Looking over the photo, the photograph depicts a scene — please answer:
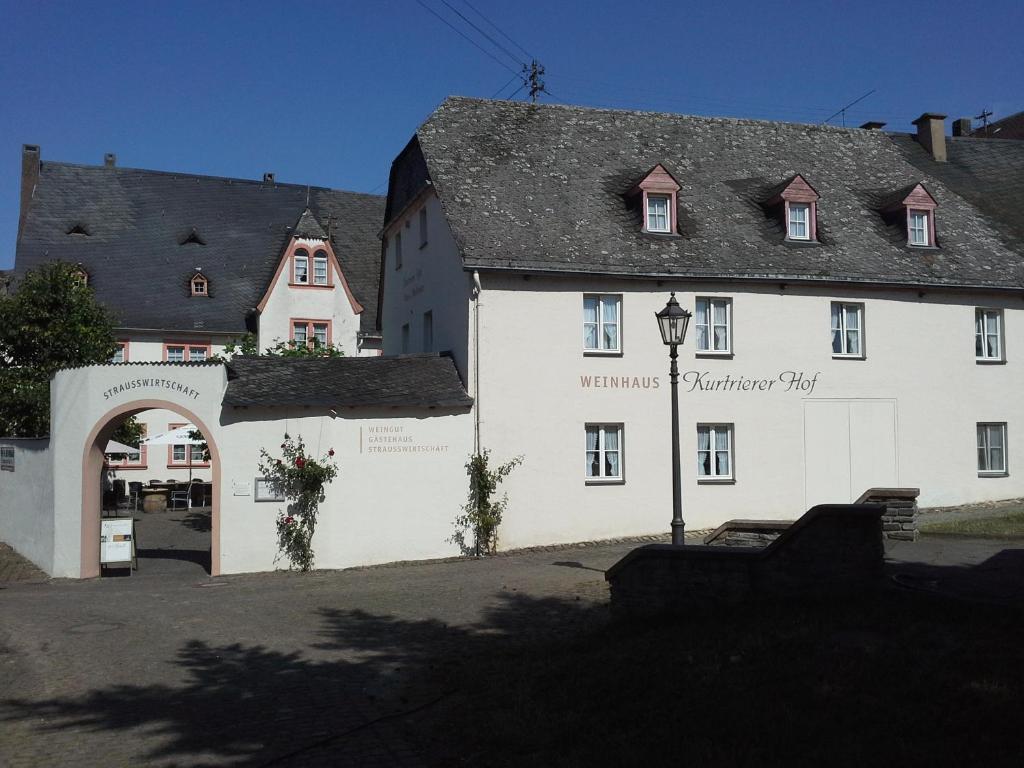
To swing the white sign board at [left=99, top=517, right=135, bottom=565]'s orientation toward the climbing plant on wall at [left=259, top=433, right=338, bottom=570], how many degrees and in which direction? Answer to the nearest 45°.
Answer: approximately 90° to its left

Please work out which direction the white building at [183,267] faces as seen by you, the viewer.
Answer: facing the viewer

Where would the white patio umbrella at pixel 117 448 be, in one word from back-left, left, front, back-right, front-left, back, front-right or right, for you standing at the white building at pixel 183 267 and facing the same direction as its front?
front

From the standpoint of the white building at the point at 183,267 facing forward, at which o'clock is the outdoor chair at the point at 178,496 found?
The outdoor chair is roughly at 12 o'clock from the white building.

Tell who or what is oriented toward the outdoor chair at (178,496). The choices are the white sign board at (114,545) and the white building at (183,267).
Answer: the white building

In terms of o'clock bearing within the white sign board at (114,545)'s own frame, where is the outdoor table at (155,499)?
The outdoor table is roughly at 6 o'clock from the white sign board.

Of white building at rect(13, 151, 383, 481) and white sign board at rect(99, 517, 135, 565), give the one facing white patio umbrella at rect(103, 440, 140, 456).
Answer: the white building

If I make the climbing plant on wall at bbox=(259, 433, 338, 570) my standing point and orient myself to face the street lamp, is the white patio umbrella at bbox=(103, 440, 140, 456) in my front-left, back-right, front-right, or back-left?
back-left

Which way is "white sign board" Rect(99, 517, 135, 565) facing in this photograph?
toward the camera

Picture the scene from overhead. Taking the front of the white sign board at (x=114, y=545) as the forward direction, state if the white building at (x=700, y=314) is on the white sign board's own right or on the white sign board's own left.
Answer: on the white sign board's own left

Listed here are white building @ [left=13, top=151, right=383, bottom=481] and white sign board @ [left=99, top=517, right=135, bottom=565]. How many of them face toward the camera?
2
